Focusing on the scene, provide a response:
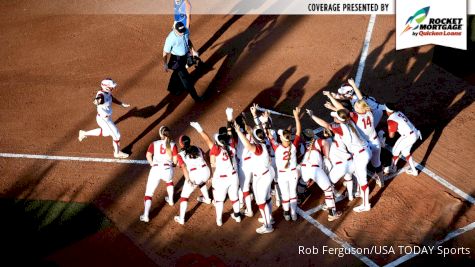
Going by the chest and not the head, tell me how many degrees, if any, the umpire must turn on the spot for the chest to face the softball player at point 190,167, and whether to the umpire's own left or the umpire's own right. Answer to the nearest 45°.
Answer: approximately 45° to the umpire's own right

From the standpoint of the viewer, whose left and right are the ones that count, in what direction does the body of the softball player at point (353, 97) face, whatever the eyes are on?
facing to the left of the viewer

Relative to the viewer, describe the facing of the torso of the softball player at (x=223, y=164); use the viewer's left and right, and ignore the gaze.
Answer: facing away from the viewer

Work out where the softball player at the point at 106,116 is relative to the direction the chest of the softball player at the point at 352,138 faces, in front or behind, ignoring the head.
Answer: in front

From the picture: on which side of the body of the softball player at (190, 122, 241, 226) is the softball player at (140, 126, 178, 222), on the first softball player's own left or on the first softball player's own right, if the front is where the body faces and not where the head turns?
on the first softball player's own left

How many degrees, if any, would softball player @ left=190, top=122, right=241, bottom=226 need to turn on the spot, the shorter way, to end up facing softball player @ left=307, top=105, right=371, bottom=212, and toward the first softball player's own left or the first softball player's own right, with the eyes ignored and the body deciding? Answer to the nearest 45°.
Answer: approximately 90° to the first softball player's own right

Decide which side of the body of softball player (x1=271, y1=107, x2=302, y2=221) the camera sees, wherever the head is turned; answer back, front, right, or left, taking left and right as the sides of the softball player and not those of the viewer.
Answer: back
